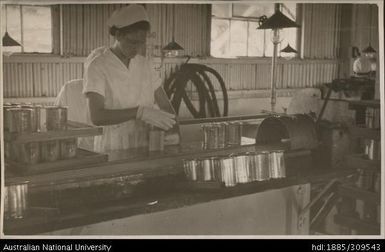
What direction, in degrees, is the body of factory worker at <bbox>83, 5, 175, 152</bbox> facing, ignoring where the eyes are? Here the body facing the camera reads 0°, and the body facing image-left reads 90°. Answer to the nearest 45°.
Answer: approximately 315°
